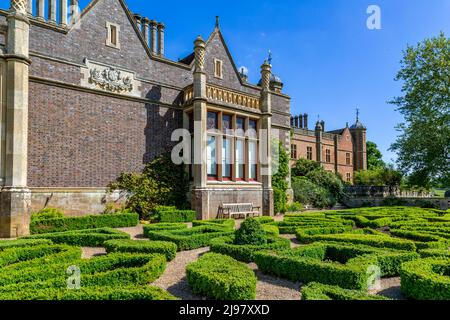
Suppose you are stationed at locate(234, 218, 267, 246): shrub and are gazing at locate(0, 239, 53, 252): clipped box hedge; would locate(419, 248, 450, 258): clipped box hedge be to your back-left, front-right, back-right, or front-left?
back-left

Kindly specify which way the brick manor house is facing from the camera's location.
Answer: facing the viewer and to the right of the viewer

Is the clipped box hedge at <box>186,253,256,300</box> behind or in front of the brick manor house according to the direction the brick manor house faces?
in front

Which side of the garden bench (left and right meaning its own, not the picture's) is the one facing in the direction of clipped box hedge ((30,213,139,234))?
right

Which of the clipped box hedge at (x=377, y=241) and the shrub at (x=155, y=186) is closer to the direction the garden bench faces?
the clipped box hedge

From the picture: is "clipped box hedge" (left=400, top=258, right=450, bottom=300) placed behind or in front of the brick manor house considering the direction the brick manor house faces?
in front

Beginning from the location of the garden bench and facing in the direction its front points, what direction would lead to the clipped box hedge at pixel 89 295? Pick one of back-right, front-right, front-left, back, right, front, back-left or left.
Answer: front-right

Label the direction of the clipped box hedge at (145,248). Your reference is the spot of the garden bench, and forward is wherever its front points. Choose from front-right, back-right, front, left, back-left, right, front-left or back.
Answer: front-right

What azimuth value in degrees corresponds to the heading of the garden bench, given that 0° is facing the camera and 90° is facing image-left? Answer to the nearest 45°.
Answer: approximately 315°

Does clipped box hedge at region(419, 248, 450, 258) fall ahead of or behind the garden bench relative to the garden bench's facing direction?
ahead

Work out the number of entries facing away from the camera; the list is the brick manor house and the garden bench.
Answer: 0
